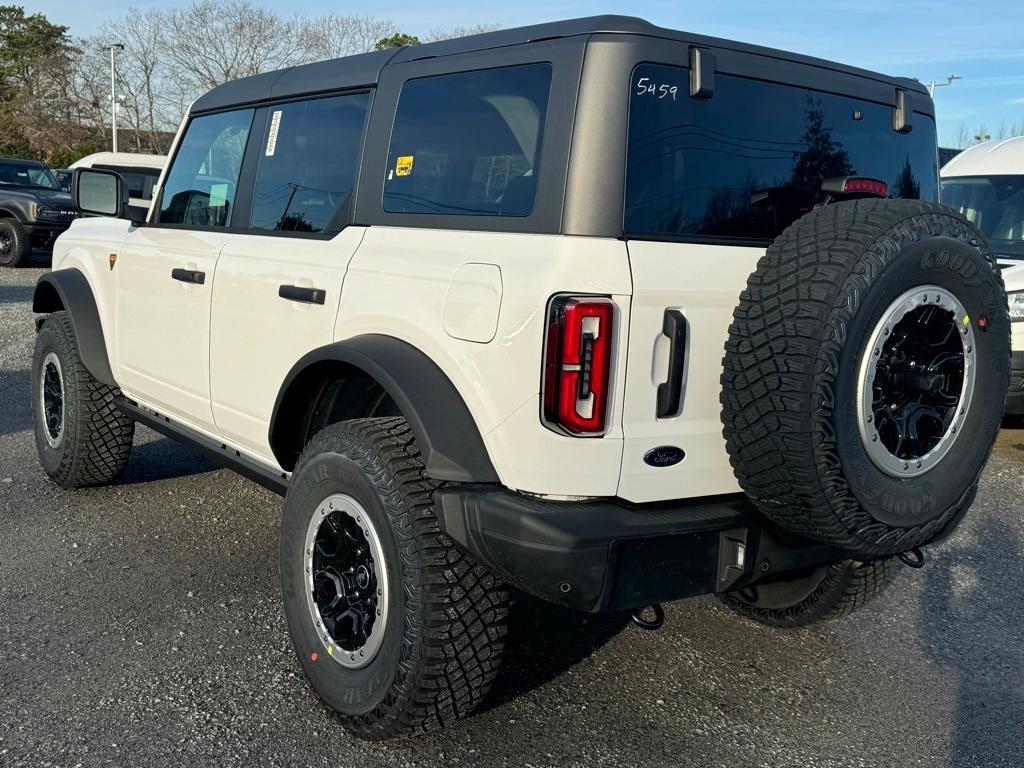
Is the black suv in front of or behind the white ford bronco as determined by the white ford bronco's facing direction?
in front

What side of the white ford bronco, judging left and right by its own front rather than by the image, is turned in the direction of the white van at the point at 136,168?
front

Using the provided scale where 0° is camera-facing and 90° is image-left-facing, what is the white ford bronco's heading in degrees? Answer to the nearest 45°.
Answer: approximately 135°

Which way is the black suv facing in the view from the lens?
facing the viewer and to the right of the viewer

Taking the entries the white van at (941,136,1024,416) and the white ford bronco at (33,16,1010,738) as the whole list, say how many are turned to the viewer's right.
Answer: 0

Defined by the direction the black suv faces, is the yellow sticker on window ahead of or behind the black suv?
ahead

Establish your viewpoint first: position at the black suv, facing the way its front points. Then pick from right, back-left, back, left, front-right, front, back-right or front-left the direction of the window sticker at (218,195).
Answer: front-right

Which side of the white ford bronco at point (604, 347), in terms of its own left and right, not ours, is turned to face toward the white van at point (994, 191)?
right

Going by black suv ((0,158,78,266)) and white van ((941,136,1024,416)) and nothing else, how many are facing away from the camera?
0

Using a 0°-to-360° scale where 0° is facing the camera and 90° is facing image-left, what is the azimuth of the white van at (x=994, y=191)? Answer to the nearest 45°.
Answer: approximately 45°
